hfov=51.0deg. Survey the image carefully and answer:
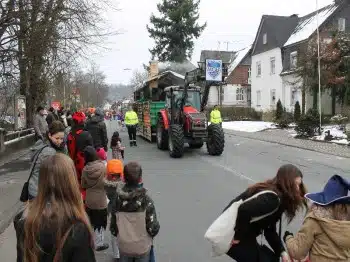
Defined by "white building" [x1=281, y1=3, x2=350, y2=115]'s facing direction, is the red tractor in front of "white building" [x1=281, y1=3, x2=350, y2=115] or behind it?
in front

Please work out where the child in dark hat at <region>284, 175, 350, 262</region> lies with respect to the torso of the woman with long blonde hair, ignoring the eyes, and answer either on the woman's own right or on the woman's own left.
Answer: on the woman's own right

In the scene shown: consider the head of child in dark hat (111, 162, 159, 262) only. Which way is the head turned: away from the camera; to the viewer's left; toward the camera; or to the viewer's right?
away from the camera

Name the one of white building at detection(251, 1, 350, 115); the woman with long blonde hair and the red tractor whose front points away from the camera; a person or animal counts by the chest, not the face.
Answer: the woman with long blonde hair

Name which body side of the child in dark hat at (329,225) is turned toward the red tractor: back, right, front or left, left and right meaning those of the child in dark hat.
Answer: front

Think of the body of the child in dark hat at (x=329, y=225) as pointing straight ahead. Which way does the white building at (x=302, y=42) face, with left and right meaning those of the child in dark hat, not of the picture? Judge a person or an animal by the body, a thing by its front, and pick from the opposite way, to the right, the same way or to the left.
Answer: to the left

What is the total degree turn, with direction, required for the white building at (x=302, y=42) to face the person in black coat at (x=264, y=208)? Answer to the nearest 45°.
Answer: approximately 45° to its left

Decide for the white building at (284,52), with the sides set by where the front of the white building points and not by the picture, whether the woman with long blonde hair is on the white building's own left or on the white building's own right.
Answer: on the white building's own left

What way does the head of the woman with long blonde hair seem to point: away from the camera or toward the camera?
away from the camera

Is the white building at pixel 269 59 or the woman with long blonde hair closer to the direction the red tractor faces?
the woman with long blonde hair

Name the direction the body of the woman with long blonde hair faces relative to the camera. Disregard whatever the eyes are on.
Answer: away from the camera

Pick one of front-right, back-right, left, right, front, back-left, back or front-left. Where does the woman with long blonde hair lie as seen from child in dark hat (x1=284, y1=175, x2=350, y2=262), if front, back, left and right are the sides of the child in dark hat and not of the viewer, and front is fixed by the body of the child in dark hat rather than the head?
left

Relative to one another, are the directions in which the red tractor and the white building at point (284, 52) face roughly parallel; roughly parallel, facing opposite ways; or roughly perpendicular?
roughly perpendicular

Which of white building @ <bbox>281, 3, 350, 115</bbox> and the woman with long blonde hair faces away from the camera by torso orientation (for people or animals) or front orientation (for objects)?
the woman with long blonde hair
